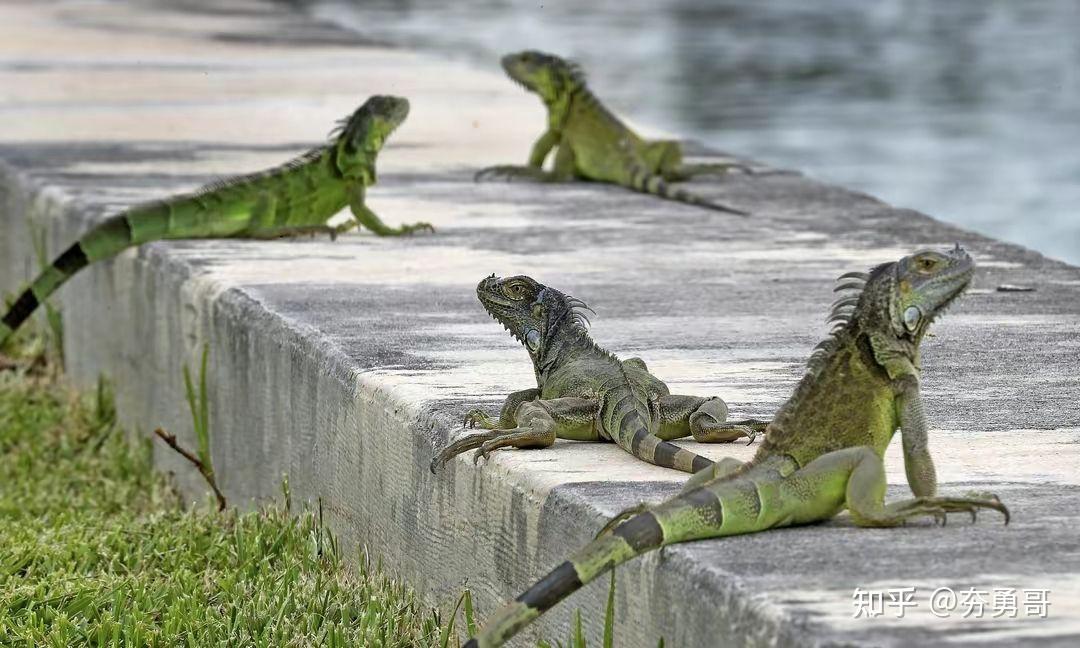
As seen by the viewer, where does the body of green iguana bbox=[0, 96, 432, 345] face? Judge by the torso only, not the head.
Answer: to the viewer's right

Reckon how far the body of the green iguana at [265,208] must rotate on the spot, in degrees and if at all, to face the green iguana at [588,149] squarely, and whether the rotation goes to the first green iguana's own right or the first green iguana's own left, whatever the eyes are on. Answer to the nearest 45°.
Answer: approximately 45° to the first green iguana's own left

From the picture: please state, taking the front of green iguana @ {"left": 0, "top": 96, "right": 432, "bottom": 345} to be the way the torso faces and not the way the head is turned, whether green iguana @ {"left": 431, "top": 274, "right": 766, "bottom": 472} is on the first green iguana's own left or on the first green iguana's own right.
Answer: on the first green iguana's own right

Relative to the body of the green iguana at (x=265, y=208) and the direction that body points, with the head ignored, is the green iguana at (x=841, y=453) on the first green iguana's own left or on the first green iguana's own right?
on the first green iguana's own right

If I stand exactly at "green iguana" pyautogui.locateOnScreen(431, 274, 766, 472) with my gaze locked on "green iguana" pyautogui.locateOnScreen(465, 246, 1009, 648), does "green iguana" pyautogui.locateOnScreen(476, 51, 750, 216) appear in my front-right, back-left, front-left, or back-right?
back-left
